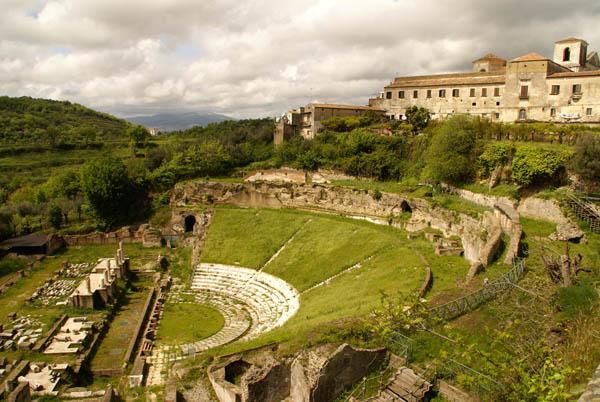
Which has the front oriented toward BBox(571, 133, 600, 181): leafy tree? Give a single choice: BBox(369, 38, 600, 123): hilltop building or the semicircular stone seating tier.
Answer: the hilltop building

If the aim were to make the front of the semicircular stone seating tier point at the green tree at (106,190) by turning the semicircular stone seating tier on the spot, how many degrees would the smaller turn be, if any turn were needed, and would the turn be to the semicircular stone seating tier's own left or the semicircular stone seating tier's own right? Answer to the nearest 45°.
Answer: approximately 45° to the semicircular stone seating tier's own right

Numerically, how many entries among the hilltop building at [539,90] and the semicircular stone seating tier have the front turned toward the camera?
1

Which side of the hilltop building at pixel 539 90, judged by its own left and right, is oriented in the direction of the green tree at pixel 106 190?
right

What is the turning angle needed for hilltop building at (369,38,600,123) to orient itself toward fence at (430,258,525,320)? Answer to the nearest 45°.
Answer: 0° — it already faces it

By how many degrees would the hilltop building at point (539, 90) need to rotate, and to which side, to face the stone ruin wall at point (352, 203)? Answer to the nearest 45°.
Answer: approximately 45° to its right

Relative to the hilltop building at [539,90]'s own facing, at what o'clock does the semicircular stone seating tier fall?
The semicircular stone seating tier is roughly at 1 o'clock from the hilltop building.

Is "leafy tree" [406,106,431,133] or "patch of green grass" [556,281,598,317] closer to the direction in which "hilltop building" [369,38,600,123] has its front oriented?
the patch of green grass

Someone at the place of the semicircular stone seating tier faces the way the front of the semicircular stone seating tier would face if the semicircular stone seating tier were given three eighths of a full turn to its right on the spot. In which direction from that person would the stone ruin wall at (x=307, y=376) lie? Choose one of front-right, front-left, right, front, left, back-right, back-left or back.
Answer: back-right

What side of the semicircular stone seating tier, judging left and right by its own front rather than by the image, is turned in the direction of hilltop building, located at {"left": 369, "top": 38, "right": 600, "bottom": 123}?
back

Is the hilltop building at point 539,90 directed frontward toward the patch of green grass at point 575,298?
yes

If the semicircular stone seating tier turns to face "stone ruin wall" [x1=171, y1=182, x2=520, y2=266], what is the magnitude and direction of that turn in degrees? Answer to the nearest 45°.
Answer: approximately 135° to its right

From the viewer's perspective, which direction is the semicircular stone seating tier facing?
to the viewer's left

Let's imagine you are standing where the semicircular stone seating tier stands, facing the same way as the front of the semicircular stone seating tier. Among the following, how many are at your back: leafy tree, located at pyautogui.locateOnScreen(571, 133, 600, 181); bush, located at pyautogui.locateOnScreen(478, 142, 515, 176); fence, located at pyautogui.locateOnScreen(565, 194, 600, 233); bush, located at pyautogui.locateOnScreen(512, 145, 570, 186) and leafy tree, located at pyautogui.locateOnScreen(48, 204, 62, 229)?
4

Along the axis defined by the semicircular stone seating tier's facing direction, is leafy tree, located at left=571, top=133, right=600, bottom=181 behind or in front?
behind
